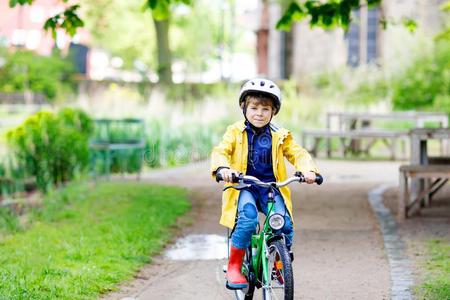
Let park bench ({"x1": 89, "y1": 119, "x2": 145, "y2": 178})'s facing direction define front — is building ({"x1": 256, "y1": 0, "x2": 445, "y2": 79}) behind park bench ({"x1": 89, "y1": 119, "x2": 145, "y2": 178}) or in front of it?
behind

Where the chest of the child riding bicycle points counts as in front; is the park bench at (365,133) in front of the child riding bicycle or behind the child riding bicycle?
behind

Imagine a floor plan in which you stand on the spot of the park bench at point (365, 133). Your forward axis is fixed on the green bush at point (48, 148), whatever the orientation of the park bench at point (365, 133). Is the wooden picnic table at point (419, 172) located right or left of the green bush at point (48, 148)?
left

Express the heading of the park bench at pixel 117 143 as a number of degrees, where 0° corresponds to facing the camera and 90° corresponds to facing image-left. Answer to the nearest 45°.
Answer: approximately 0°

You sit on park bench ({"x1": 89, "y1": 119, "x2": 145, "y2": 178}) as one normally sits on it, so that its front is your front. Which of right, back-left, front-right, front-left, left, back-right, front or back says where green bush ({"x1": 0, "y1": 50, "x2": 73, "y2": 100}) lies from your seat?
back

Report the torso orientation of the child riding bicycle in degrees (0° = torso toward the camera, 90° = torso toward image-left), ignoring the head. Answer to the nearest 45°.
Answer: approximately 0°

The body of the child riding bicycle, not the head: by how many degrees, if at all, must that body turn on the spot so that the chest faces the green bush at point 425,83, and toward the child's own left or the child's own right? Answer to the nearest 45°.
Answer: approximately 180°
